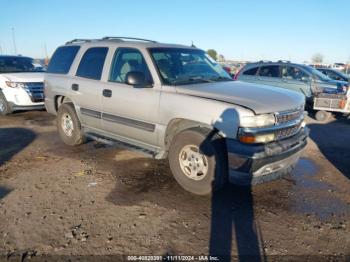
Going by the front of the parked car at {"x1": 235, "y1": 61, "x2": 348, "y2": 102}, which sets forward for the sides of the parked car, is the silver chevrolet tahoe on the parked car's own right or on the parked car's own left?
on the parked car's own right

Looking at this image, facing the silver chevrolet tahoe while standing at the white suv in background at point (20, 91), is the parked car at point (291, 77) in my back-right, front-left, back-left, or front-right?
front-left

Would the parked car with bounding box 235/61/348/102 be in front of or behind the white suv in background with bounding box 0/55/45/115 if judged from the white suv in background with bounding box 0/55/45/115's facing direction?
in front

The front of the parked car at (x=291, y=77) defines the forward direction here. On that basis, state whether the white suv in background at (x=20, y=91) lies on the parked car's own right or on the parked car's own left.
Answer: on the parked car's own right

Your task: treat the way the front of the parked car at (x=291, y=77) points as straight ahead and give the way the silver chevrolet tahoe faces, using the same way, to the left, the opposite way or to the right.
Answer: the same way

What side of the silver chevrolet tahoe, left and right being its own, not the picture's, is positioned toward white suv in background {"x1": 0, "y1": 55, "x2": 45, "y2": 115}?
back

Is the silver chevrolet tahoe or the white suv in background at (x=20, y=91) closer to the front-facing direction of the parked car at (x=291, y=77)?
the silver chevrolet tahoe

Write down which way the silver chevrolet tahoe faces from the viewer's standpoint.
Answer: facing the viewer and to the right of the viewer

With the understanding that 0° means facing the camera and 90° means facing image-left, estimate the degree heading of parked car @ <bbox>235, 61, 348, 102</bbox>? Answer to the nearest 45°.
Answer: approximately 315°

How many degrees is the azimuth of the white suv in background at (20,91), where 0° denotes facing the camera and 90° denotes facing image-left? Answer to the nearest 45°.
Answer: approximately 315°

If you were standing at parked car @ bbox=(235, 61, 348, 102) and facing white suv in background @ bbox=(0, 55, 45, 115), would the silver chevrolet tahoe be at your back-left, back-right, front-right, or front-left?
front-left

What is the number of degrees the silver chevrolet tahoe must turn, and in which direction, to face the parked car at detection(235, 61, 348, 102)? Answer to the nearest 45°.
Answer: approximately 90° to its left
